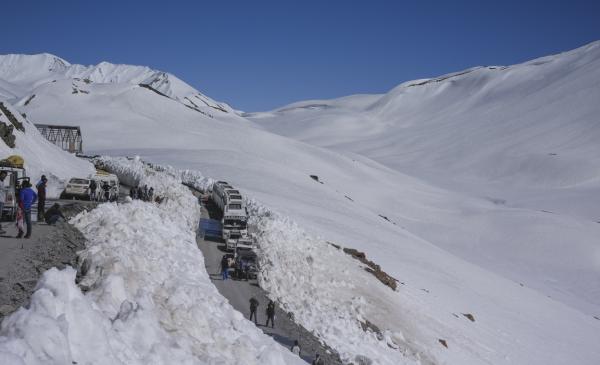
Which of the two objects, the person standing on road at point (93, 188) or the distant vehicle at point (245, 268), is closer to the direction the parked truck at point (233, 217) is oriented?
the distant vehicle

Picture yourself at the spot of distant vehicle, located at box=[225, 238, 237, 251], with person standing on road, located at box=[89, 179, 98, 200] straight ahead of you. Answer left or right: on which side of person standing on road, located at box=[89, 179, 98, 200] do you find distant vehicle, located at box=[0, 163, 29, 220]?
left

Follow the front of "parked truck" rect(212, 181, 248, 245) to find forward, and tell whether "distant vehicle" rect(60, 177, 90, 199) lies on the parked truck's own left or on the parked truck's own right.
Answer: on the parked truck's own right

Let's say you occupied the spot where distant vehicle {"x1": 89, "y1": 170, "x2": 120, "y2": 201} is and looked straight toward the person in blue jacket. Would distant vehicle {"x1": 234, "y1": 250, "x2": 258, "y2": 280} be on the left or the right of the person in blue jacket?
left

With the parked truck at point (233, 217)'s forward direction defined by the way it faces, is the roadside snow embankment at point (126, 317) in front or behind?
in front

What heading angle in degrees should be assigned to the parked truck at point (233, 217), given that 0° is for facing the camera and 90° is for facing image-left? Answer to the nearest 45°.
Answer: approximately 0°

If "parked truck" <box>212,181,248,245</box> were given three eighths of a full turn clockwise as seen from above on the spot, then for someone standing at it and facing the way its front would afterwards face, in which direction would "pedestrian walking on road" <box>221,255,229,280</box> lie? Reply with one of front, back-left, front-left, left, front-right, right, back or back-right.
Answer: back-left

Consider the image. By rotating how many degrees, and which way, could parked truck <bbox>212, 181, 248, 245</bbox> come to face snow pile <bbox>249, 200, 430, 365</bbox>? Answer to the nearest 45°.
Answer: approximately 45° to its left

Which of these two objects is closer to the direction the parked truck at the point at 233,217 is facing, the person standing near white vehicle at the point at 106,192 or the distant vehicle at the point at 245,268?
the distant vehicle

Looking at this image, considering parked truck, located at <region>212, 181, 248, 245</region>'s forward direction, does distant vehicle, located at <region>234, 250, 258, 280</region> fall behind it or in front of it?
in front

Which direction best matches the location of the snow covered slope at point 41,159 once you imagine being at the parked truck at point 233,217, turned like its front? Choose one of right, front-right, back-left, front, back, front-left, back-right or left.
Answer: right

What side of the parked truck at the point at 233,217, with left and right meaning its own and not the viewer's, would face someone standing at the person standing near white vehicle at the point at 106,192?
right

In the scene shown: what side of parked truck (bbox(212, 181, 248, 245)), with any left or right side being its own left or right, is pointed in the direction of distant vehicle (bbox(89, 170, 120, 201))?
right

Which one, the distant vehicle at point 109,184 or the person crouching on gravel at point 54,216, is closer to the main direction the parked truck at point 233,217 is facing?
the person crouching on gravel

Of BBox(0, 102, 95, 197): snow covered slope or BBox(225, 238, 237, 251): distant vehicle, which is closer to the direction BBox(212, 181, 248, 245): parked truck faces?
the distant vehicle
